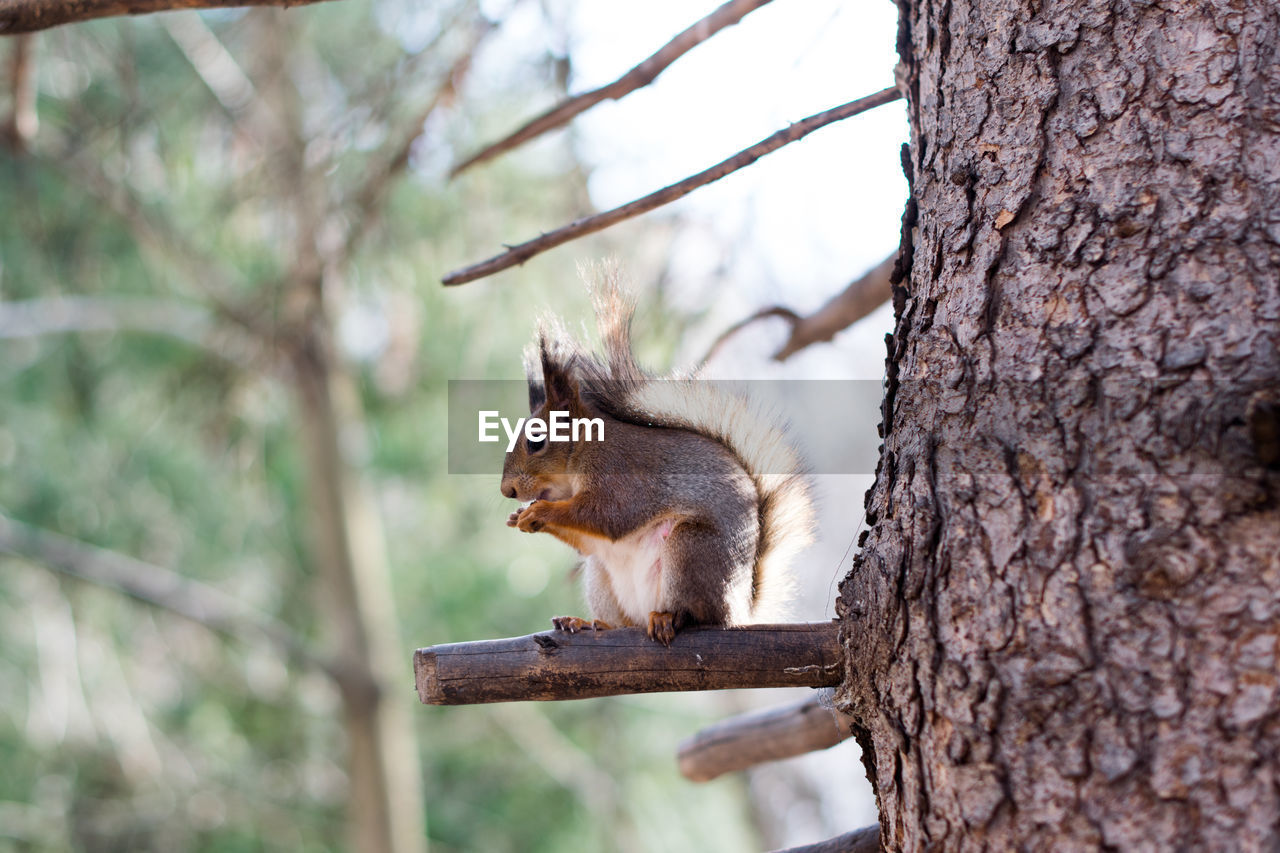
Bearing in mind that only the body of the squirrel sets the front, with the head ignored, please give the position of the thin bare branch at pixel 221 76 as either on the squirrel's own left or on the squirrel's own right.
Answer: on the squirrel's own right

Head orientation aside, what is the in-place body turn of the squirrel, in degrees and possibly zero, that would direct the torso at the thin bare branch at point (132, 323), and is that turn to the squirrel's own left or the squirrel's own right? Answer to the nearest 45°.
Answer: approximately 45° to the squirrel's own right

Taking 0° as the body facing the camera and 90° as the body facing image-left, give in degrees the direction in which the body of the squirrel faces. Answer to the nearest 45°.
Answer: approximately 90°

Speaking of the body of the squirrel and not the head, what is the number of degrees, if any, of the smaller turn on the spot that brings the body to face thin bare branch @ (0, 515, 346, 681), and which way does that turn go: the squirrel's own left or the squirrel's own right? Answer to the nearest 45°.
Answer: approximately 45° to the squirrel's own right
